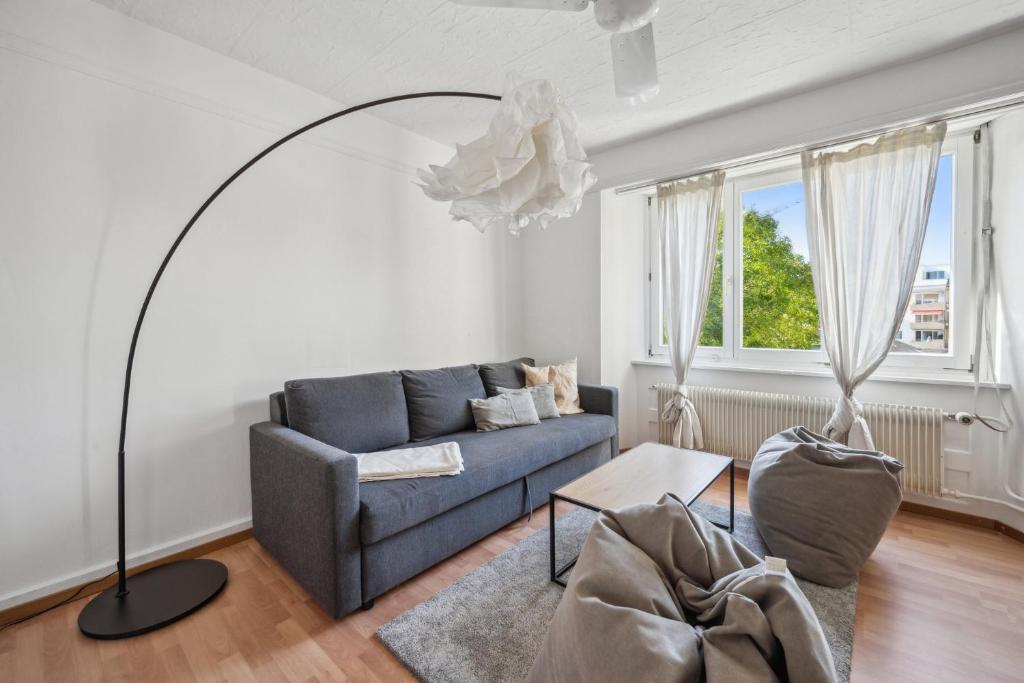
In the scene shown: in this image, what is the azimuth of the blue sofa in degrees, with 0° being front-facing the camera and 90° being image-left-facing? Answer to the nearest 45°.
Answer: approximately 315°

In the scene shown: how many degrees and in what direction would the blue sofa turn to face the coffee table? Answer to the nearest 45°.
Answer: approximately 45° to its left

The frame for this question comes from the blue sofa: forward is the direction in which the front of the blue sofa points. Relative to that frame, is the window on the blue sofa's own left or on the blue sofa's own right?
on the blue sofa's own left

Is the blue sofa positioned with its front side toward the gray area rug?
yes

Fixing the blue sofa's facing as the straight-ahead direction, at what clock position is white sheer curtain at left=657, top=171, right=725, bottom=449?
The white sheer curtain is roughly at 10 o'clock from the blue sofa.

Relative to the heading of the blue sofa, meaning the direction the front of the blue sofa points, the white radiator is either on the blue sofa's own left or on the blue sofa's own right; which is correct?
on the blue sofa's own left

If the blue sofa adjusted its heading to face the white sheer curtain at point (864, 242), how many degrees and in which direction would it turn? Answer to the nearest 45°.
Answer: approximately 45° to its left

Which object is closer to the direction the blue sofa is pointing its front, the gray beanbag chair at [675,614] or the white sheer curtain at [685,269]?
the gray beanbag chair

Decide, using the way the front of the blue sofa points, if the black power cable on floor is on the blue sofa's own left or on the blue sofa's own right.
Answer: on the blue sofa's own right

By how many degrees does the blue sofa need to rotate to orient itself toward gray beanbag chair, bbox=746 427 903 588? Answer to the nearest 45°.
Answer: approximately 45° to its left
